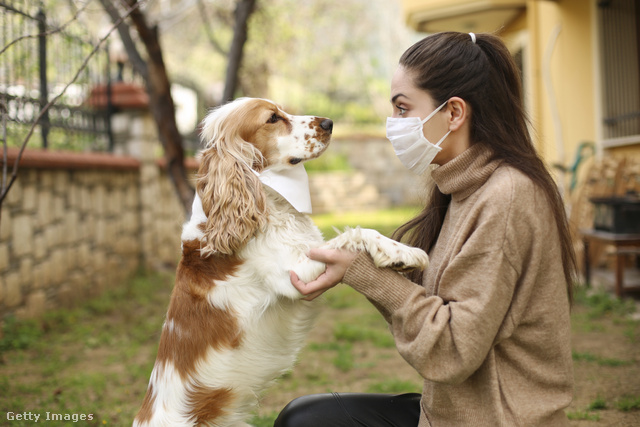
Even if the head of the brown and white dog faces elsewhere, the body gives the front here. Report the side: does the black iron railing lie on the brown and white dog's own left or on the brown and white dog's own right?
on the brown and white dog's own left

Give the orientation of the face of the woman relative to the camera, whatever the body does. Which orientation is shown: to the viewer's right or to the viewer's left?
to the viewer's left

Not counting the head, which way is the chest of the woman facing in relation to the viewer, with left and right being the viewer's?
facing to the left of the viewer

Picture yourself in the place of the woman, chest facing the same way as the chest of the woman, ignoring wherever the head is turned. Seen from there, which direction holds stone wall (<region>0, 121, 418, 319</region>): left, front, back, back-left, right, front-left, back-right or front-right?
front-right

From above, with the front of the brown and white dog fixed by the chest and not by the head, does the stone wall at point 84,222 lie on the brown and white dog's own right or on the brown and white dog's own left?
on the brown and white dog's own left

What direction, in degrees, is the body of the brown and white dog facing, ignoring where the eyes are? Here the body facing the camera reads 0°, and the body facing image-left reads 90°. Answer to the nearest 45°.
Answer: approximately 270°

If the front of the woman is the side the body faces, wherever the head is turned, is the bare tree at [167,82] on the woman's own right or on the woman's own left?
on the woman's own right
